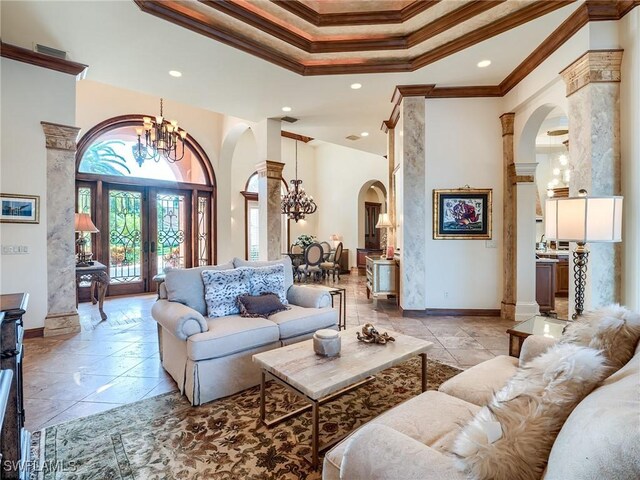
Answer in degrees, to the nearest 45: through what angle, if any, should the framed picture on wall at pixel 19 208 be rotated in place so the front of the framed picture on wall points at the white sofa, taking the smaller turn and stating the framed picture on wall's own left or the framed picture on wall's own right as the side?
approximately 45° to the framed picture on wall's own left

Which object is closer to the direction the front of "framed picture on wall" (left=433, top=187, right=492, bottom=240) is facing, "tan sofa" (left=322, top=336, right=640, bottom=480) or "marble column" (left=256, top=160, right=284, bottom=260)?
the tan sofa

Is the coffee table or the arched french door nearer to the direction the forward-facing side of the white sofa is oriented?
the coffee table

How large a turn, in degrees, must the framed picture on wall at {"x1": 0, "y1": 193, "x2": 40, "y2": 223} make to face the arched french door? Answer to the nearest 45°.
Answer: approximately 135° to its left

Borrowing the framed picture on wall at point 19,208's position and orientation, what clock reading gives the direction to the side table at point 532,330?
The side table is roughly at 11 o'clock from the framed picture on wall.

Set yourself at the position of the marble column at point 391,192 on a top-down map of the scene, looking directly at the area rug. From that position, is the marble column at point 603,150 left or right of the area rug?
left

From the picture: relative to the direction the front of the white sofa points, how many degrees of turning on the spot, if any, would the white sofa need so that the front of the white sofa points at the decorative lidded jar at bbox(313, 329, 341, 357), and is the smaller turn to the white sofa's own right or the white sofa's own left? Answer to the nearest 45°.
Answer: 0° — it already faces it
